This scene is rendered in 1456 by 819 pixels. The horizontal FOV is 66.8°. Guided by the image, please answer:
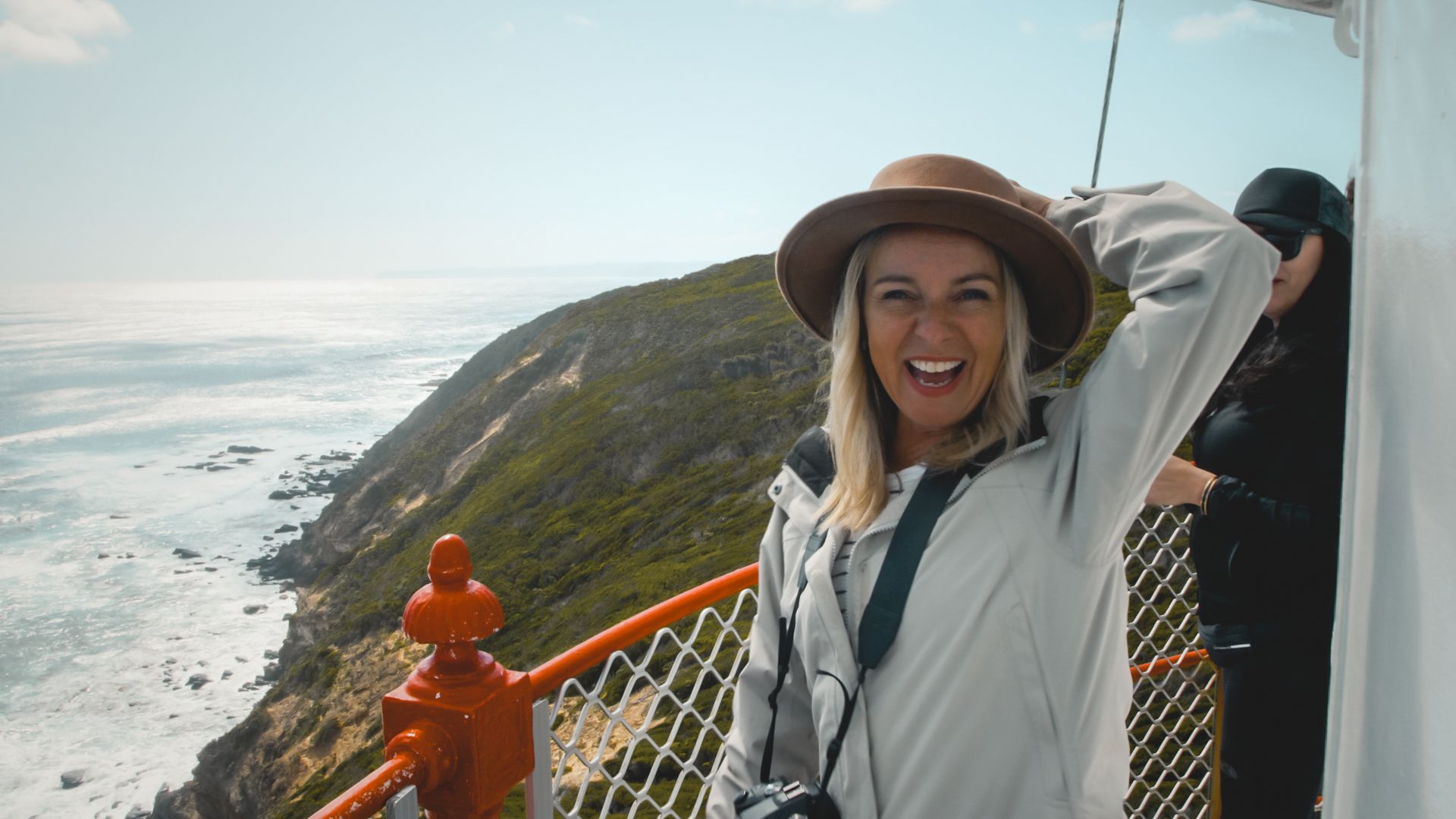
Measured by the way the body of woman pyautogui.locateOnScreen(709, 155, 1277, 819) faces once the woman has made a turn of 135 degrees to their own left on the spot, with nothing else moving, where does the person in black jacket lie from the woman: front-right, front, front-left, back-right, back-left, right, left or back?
front-left

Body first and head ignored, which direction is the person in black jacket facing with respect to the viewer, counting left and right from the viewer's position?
facing to the left of the viewer

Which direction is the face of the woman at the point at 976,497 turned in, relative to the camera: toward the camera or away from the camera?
toward the camera

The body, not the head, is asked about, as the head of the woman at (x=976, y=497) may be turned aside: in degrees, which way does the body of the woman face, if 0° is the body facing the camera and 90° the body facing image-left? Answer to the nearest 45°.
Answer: approximately 45°

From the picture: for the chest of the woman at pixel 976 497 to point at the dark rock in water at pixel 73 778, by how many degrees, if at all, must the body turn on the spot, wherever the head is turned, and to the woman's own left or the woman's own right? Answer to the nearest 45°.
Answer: approximately 90° to the woman's own right
